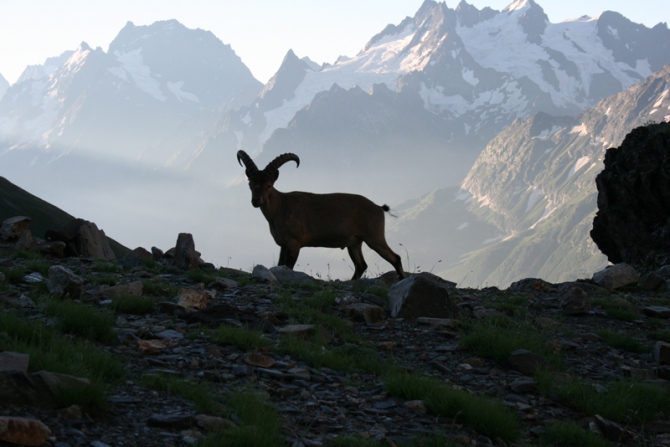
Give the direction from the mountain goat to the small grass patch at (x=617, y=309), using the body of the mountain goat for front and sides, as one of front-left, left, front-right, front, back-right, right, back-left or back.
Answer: back-left

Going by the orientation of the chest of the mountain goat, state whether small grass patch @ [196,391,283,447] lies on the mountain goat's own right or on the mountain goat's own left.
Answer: on the mountain goat's own left

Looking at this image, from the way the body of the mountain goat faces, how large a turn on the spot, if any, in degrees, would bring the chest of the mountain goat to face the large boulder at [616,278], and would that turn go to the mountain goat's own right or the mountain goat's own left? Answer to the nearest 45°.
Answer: approximately 180°

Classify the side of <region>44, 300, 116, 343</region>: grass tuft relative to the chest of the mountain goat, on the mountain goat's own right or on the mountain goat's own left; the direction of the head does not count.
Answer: on the mountain goat's own left

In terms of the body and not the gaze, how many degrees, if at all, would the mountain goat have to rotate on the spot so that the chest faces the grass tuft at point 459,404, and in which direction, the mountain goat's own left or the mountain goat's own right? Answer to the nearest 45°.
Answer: approximately 90° to the mountain goat's own left

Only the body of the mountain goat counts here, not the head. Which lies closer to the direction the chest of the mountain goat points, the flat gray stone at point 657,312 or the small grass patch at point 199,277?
the small grass patch

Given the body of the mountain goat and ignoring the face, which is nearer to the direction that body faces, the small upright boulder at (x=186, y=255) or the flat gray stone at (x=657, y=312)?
the small upright boulder

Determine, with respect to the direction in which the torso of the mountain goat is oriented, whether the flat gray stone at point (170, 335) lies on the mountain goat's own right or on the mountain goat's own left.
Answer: on the mountain goat's own left

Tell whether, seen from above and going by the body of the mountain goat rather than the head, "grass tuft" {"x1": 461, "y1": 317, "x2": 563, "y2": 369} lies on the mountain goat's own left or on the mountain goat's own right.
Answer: on the mountain goat's own left

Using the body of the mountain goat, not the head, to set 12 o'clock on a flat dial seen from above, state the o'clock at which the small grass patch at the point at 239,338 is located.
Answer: The small grass patch is roughly at 9 o'clock from the mountain goat.

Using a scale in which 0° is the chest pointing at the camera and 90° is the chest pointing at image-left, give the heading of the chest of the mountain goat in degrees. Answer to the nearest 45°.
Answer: approximately 90°

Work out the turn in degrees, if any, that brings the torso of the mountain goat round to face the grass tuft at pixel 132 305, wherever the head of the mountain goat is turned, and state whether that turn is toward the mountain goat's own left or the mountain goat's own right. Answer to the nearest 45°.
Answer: approximately 90° to the mountain goat's own left
